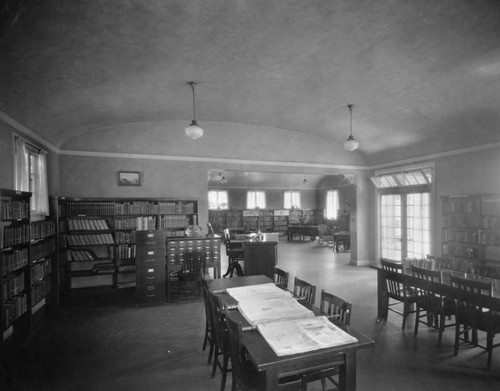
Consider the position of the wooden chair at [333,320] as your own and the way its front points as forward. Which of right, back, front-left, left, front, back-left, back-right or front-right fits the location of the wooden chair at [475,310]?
back

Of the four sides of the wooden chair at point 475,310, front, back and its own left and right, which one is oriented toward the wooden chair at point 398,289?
left

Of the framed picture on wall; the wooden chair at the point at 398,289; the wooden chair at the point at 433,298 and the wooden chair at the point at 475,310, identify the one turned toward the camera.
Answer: the framed picture on wall

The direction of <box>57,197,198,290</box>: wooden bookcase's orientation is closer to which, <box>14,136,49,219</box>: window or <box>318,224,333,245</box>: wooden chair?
the window

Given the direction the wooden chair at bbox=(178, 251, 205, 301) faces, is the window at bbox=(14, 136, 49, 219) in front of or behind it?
in front

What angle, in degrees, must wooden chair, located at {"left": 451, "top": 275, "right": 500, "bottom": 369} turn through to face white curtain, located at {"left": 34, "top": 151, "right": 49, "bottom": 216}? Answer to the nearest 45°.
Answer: approximately 135° to its left

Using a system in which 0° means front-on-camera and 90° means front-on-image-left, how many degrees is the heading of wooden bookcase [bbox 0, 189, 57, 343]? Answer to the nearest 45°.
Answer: approximately 315°

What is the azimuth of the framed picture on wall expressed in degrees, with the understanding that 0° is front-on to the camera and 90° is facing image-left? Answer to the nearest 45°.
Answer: approximately 0°

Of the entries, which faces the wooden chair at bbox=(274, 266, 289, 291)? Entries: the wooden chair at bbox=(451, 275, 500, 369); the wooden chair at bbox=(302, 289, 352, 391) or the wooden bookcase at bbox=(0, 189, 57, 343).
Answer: the wooden bookcase

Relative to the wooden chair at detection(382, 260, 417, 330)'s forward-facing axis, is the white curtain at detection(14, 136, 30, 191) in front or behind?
behind
